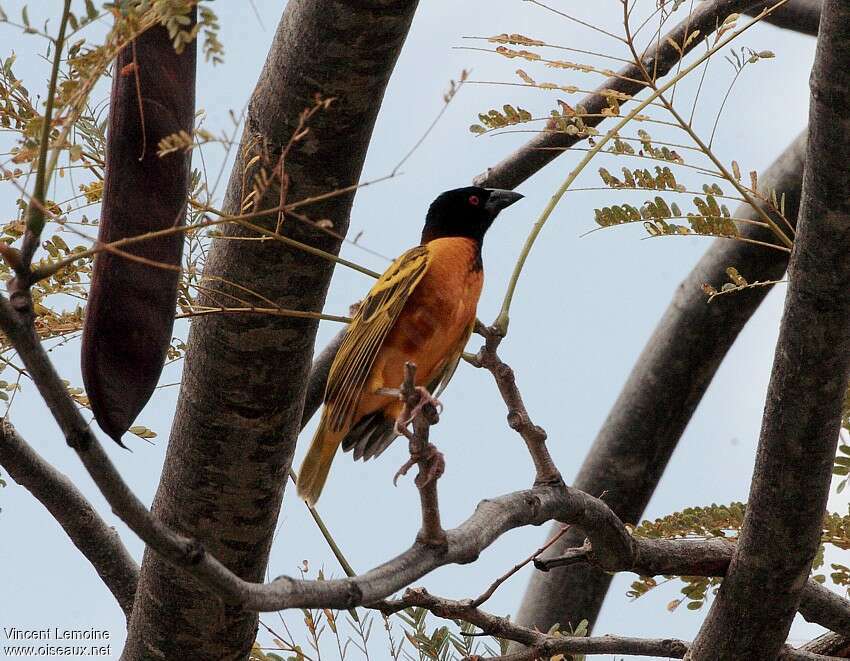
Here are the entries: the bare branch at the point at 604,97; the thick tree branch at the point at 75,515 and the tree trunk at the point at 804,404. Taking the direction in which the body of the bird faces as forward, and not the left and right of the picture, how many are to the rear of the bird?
1

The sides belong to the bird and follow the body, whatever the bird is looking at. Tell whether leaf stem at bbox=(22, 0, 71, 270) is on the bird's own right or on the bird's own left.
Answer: on the bird's own right

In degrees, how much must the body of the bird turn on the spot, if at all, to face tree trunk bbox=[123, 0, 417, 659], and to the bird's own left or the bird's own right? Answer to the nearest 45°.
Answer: approximately 180°

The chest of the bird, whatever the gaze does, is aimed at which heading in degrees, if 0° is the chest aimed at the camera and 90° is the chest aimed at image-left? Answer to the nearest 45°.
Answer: approximately 270°

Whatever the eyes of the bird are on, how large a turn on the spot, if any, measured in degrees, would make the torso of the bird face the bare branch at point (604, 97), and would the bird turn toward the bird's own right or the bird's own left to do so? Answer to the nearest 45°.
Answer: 0° — it already faces it

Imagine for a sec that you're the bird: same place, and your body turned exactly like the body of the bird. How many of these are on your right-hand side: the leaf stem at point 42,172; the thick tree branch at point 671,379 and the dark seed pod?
2

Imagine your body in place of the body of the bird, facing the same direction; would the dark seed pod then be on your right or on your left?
on your right
